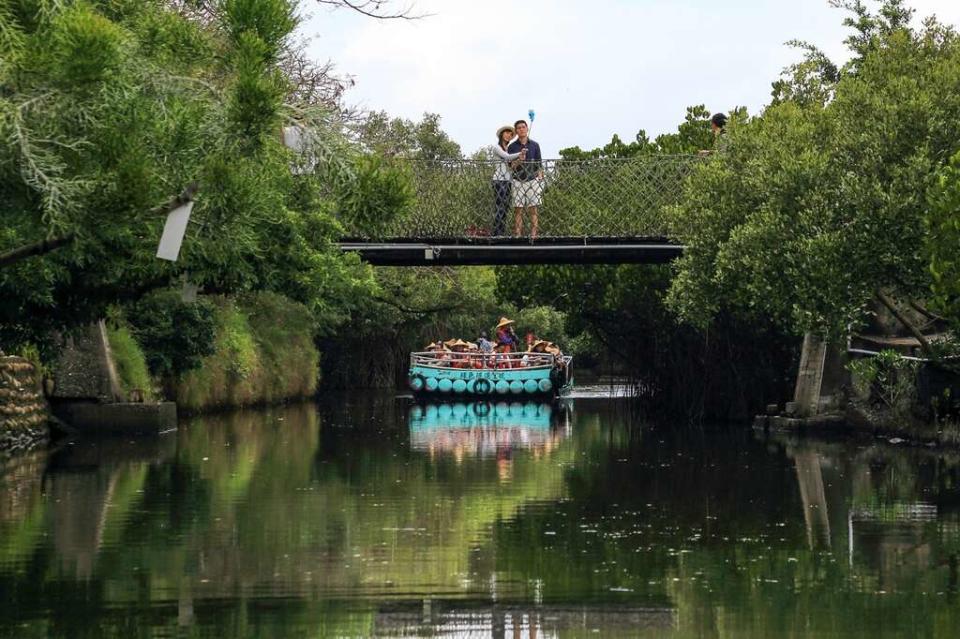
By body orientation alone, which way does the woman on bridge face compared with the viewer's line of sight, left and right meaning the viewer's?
facing the viewer and to the right of the viewer

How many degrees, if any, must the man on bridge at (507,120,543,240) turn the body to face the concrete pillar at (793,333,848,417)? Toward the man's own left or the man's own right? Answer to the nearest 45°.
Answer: approximately 90° to the man's own left

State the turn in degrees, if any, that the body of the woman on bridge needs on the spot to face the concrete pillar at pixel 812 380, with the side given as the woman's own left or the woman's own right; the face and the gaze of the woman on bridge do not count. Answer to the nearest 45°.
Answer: approximately 45° to the woman's own left

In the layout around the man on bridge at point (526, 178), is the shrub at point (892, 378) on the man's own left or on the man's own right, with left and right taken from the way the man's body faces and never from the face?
on the man's own left

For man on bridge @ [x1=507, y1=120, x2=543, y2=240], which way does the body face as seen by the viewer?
toward the camera

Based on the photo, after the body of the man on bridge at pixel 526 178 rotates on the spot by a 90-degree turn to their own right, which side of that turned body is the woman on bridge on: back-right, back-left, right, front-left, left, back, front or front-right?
front

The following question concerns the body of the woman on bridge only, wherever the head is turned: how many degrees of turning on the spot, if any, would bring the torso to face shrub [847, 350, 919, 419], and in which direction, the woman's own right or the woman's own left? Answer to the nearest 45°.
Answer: approximately 45° to the woman's own left
